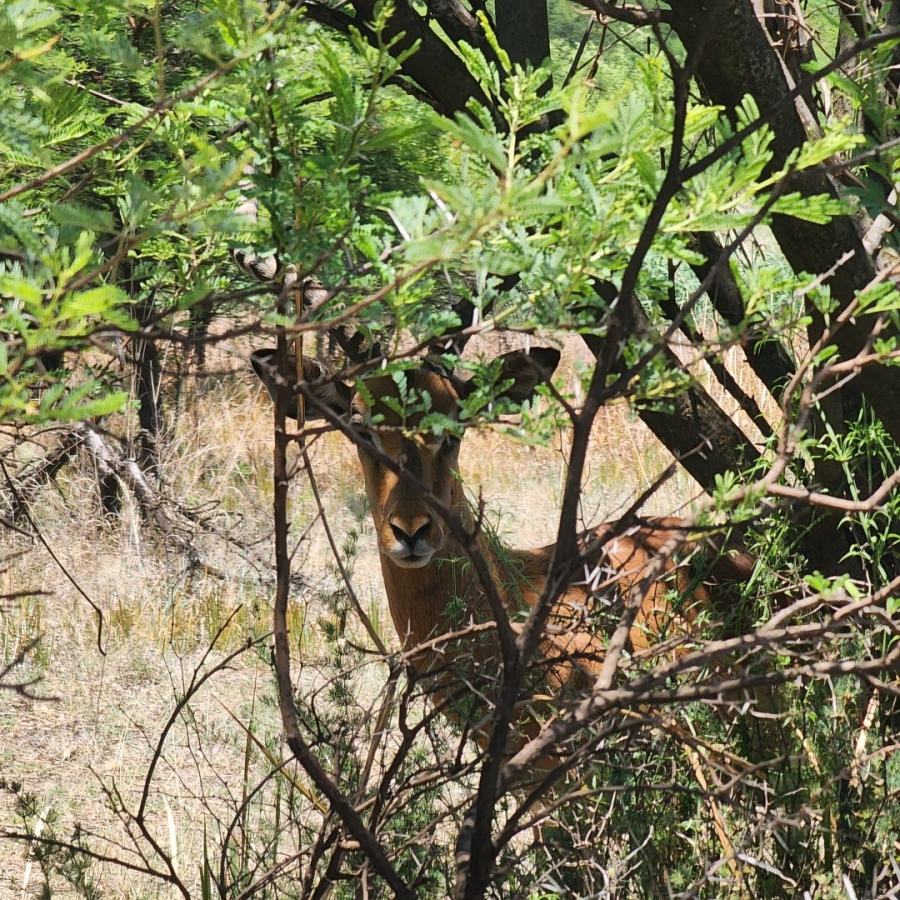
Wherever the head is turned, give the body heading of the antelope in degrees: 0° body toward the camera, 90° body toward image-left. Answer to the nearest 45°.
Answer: approximately 45°
